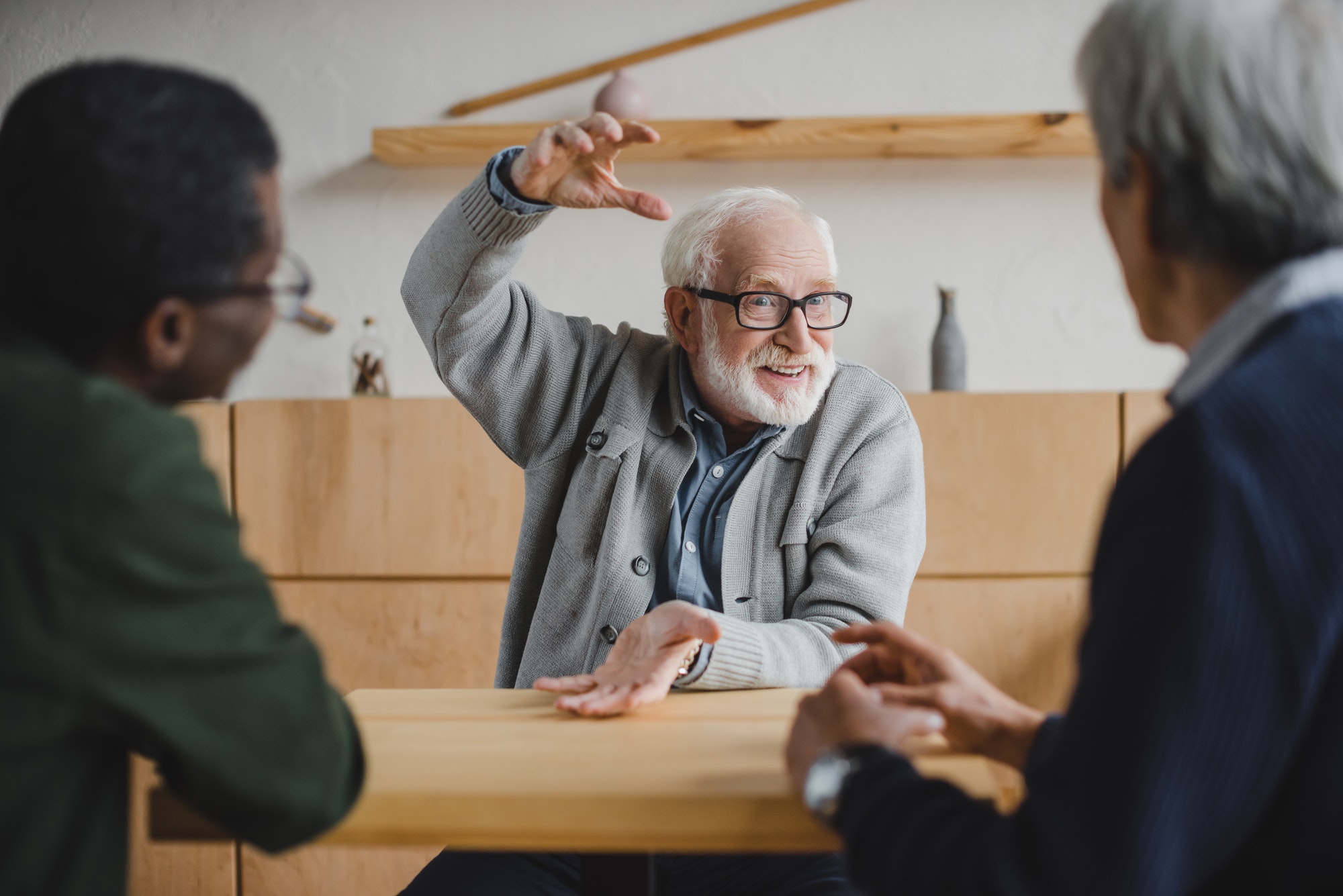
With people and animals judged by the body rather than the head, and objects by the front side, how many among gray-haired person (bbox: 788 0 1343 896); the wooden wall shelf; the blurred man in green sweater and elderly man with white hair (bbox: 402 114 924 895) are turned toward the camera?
2

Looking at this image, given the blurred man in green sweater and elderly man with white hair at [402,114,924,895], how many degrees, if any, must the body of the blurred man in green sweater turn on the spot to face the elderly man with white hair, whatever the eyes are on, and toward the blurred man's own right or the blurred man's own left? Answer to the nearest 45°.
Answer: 0° — they already face them

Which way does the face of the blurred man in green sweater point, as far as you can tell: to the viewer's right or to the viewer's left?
to the viewer's right

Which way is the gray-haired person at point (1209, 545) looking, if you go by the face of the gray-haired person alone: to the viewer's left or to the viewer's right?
to the viewer's left

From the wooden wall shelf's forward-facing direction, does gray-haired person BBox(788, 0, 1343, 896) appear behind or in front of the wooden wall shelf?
in front

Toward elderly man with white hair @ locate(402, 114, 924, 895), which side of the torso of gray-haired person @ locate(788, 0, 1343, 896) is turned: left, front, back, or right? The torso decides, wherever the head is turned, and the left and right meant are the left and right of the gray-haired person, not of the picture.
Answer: front

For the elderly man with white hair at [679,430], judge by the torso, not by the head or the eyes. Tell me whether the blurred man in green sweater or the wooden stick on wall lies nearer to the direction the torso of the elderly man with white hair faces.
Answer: the blurred man in green sweater

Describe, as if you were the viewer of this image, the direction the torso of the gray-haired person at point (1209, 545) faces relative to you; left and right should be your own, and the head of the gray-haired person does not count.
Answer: facing away from the viewer and to the left of the viewer

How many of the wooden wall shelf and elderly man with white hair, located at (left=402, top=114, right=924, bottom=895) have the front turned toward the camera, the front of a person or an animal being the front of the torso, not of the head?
2

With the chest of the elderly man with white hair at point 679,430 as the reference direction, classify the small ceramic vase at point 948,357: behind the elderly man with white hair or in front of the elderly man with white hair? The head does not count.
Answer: behind
